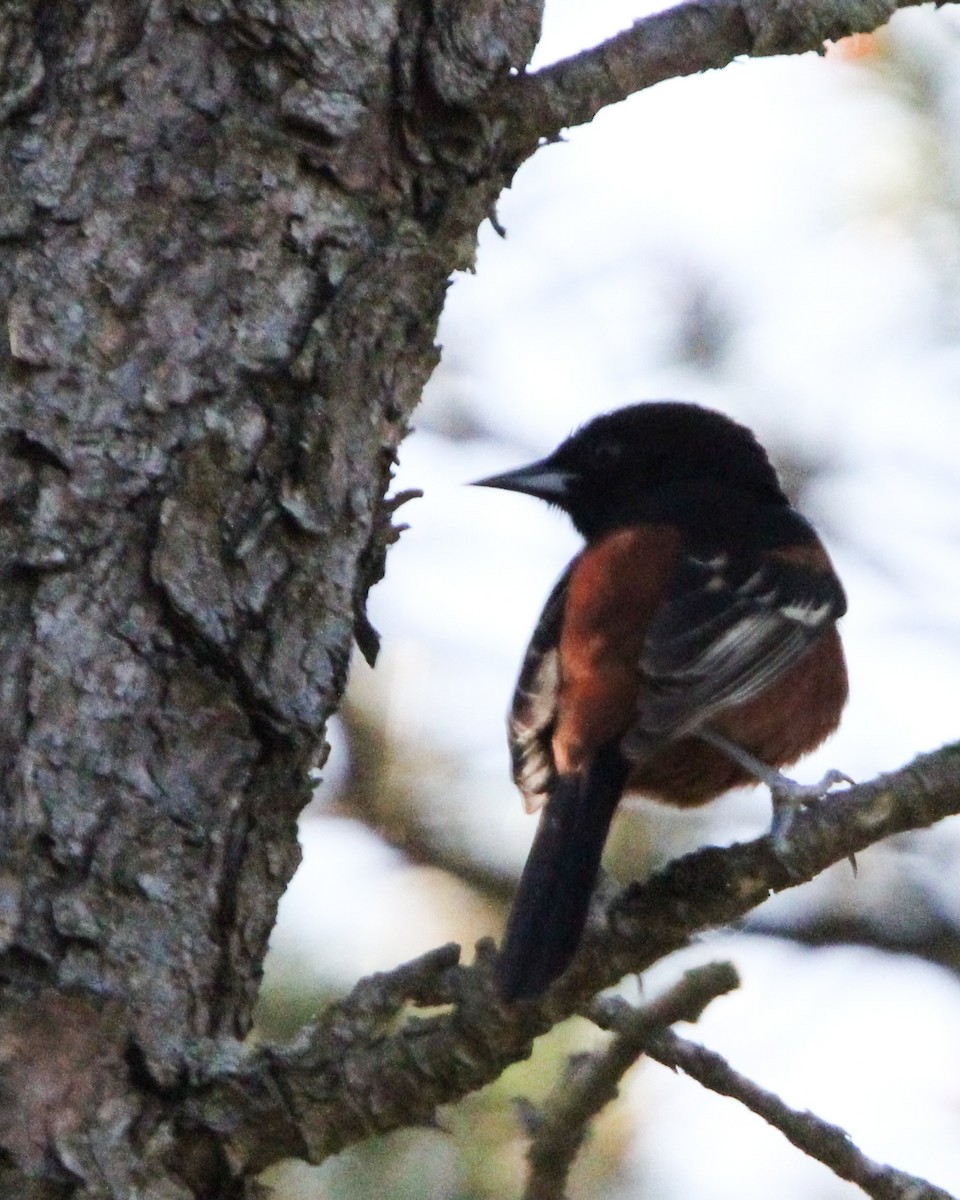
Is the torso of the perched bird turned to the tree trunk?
no
